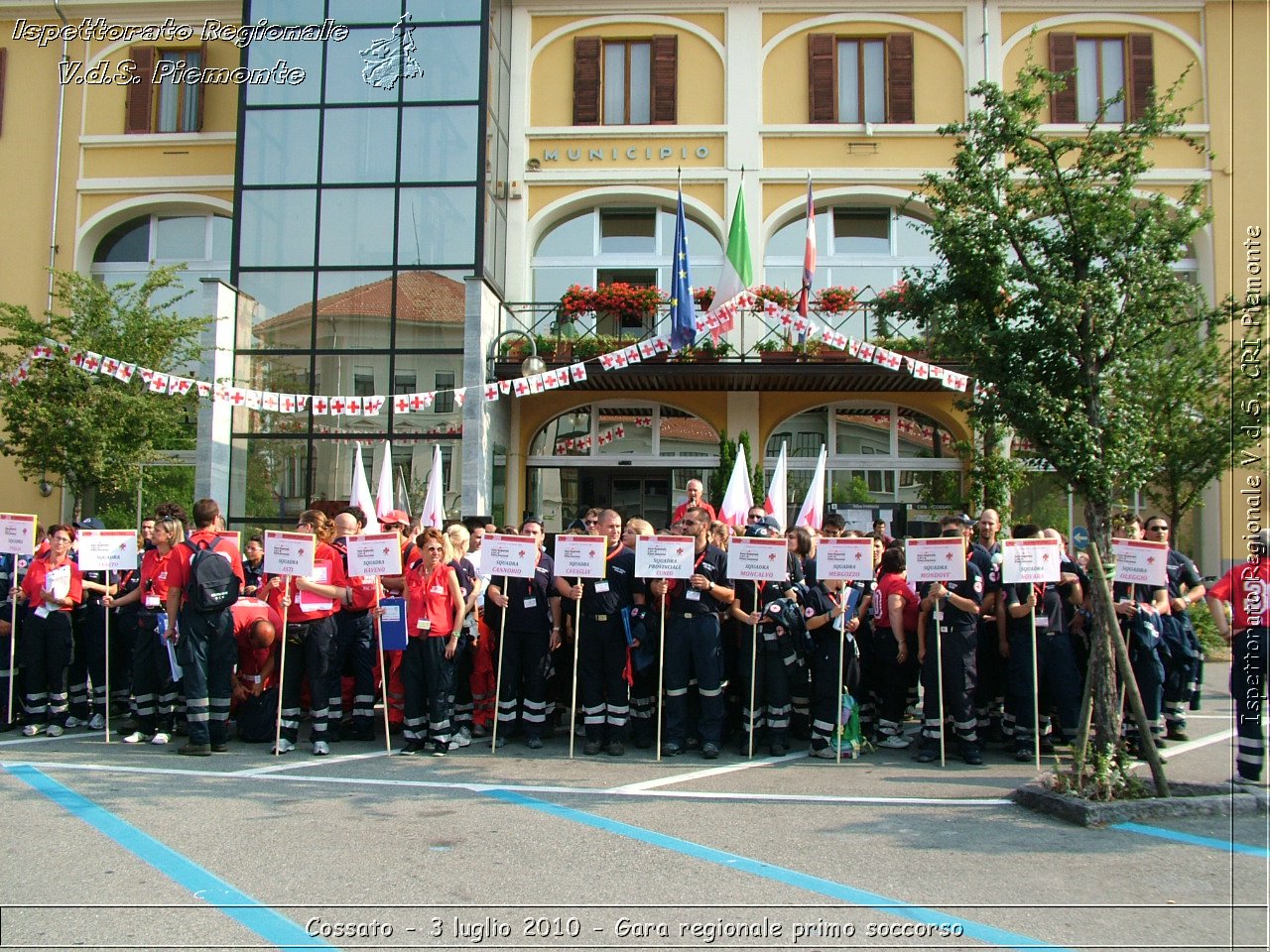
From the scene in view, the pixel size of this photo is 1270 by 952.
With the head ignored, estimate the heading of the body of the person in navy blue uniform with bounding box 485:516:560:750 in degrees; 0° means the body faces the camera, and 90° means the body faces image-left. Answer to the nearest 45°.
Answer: approximately 0°

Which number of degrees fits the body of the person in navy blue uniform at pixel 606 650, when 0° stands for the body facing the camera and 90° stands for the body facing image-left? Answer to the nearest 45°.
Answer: approximately 0°

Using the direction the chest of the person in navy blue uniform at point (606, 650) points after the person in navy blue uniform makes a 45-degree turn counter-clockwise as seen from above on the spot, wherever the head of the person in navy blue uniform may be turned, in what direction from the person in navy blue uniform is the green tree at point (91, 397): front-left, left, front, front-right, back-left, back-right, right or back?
back

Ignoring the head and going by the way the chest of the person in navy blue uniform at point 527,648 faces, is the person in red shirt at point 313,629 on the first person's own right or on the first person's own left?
on the first person's own right

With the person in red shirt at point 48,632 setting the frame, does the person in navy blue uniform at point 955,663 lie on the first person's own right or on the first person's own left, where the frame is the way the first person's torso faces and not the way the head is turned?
on the first person's own left

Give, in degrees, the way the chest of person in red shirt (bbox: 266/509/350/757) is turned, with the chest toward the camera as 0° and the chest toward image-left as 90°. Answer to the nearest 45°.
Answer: approximately 45°

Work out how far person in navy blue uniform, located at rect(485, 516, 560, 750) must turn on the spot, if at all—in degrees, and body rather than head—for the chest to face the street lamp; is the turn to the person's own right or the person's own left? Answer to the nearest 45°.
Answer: approximately 180°

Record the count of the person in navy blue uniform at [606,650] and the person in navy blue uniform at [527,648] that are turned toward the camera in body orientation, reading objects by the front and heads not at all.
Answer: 2
